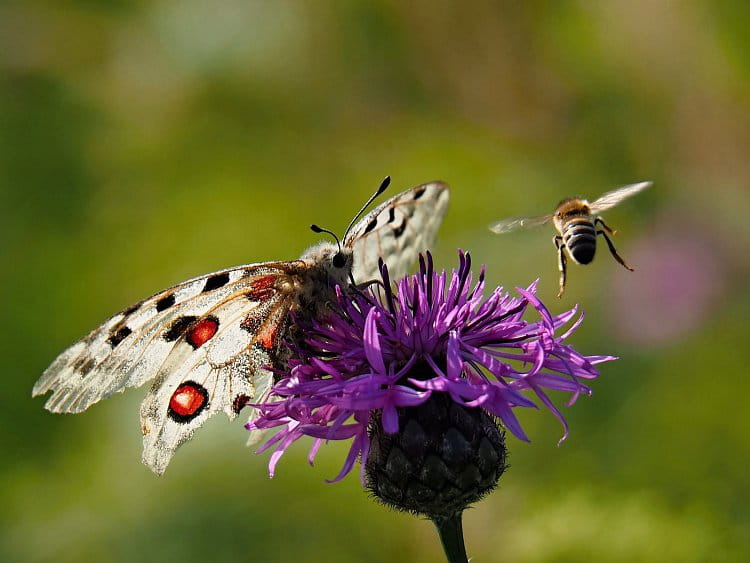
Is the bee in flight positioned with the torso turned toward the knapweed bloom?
no

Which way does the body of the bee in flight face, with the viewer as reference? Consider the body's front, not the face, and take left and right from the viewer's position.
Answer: facing away from the viewer

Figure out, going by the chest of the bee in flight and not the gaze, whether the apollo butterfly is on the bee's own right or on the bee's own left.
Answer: on the bee's own left
